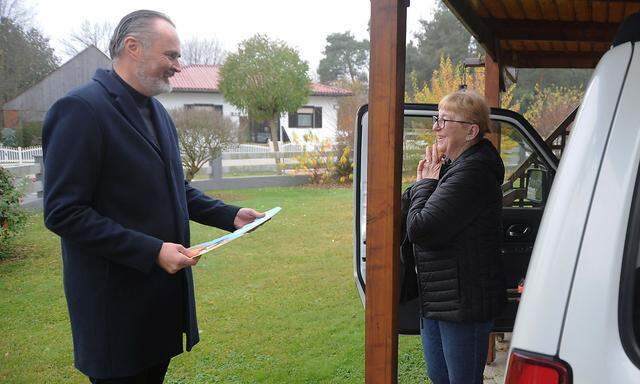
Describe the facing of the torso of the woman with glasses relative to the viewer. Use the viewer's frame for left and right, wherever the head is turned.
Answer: facing to the left of the viewer

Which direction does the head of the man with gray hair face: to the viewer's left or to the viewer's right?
to the viewer's right

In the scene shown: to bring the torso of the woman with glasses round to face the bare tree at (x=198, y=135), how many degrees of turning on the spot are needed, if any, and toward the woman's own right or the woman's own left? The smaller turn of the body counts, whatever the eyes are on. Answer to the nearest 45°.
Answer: approximately 45° to the woman's own right

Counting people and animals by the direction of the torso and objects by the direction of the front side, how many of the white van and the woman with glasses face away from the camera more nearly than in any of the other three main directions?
1

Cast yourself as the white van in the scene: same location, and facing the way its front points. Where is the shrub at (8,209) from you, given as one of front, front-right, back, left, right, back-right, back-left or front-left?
front-left

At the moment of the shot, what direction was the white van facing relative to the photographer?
facing away from the viewer

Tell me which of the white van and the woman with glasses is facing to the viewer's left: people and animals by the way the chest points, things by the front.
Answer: the woman with glasses

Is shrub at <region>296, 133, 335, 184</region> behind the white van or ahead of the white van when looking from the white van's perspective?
ahead

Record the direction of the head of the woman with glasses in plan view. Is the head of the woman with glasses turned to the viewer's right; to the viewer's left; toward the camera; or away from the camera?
to the viewer's left

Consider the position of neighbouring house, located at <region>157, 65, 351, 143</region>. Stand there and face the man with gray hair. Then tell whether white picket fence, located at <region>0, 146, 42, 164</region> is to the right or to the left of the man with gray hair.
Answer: right

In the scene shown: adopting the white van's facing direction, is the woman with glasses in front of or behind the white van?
in front

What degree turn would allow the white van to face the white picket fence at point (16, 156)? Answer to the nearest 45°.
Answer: approximately 45° to its left
